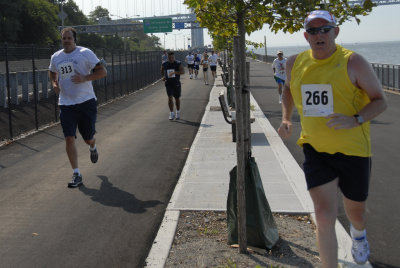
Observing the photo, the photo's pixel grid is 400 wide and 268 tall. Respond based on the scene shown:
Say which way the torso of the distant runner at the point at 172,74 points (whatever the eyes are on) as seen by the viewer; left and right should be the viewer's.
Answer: facing the viewer

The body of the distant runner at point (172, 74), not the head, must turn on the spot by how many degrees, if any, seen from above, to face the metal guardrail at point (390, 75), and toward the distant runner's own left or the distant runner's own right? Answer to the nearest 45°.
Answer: approximately 135° to the distant runner's own left

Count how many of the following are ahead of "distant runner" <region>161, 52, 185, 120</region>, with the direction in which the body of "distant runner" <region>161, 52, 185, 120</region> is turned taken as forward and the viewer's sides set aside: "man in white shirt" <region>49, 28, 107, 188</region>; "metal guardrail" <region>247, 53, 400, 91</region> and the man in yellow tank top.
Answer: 2

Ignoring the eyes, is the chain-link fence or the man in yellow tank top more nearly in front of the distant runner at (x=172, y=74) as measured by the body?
the man in yellow tank top

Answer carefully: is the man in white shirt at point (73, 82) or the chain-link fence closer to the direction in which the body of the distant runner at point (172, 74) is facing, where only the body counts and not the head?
the man in white shirt

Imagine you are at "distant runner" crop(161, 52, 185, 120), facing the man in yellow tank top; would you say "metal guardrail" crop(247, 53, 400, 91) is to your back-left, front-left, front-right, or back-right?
back-left

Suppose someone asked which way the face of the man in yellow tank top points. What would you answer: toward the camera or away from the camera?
toward the camera

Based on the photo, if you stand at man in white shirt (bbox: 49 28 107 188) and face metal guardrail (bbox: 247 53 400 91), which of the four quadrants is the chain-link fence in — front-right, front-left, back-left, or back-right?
front-left

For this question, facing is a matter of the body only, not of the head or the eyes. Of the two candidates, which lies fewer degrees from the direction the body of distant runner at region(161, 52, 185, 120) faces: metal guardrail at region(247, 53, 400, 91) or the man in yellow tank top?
the man in yellow tank top

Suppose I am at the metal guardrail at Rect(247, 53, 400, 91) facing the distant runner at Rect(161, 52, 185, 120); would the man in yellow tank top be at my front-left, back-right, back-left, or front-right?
front-left

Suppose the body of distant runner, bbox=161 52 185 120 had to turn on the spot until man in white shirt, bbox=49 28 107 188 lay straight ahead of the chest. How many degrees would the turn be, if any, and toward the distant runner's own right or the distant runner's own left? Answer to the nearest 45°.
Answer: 0° — they already face them

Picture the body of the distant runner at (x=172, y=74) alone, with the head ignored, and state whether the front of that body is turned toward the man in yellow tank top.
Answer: yes
